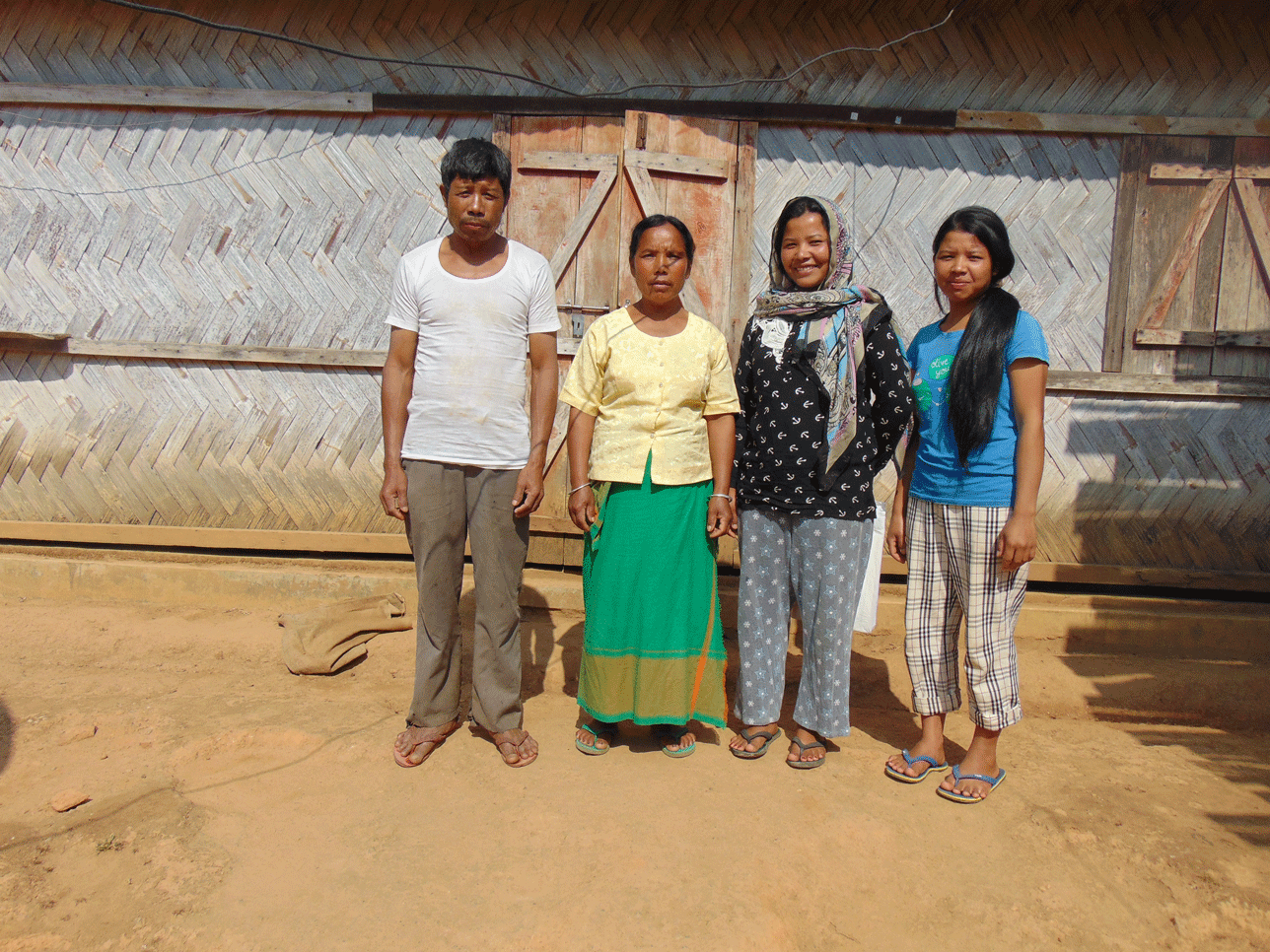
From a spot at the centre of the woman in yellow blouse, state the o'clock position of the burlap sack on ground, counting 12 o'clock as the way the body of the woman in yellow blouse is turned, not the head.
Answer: The burlap sack on ground is roughly at 4 o'clock from the woman in yellow blouse.

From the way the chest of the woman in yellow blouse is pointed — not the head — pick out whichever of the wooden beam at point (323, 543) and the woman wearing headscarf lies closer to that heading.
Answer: the woman wearing headscarf

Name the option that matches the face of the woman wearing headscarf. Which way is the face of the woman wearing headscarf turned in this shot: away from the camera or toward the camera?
toward the camera

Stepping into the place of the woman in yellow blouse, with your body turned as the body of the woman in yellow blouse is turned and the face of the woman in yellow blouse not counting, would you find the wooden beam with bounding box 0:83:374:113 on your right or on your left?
on your right

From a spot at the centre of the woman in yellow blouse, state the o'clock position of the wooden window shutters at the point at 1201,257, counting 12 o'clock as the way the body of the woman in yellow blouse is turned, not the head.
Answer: The wooden window shutters is roughly at 8 o'clock from the woman in yellow blouse.

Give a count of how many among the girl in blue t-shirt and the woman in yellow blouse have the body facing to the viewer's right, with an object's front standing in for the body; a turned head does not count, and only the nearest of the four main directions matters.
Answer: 0

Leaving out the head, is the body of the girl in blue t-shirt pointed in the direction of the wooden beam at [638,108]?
no

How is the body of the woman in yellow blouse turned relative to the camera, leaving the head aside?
toward the camera

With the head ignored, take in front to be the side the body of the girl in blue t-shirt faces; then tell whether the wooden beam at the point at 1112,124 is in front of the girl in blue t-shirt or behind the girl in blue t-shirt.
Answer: behind

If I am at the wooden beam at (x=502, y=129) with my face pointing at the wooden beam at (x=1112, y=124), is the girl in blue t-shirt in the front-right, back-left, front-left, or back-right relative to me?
front-right

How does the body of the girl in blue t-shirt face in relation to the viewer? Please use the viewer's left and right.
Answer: facing the viewer and to the left of the viewer

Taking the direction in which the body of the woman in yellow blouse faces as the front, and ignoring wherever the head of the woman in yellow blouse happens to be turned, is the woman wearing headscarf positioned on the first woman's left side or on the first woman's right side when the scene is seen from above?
on the first woman's left side

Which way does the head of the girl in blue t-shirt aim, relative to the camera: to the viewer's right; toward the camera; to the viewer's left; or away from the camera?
toward the camera
